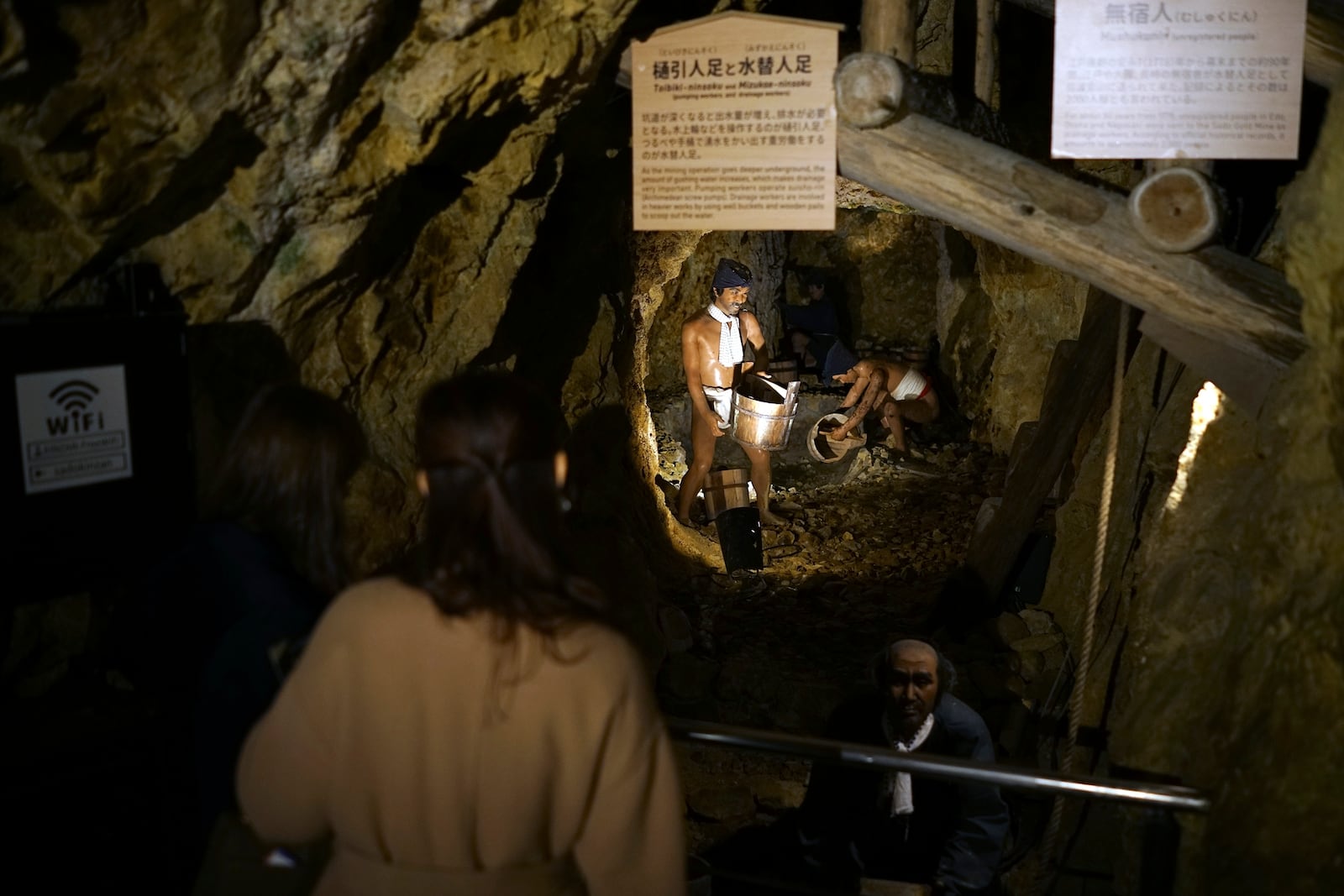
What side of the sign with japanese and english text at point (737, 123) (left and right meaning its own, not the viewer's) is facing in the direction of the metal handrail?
front

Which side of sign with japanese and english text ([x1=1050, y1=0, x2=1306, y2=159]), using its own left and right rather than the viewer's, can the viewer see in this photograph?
front

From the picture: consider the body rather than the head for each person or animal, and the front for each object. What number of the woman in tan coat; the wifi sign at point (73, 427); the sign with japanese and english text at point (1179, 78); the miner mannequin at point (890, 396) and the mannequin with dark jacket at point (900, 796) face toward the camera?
3

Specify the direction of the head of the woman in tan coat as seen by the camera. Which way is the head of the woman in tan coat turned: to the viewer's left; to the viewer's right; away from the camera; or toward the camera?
away from the camera

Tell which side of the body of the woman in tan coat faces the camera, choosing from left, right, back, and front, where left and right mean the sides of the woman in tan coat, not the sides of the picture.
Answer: back

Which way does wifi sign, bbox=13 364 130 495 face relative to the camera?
toward the camera

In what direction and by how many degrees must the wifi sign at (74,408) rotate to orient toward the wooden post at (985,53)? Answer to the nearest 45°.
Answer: approximately 90° to its left

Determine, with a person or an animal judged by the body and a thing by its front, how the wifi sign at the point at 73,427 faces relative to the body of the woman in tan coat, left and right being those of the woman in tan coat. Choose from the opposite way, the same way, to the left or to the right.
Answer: the opposite way

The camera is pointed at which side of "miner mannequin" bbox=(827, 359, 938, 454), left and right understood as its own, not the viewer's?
left

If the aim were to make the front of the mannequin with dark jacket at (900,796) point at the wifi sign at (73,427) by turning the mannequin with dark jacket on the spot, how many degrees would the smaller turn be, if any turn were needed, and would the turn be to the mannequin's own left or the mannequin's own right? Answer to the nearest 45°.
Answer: approximately 45° to the mannequin's own right

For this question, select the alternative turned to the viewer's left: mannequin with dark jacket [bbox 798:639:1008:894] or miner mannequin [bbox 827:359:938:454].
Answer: the miner mannequin

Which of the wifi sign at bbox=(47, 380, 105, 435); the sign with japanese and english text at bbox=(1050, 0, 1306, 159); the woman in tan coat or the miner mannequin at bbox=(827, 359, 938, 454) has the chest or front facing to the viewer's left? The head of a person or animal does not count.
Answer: the miner mannequin

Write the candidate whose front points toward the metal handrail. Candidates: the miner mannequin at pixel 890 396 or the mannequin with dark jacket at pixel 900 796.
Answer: the mannequin with dark jacket

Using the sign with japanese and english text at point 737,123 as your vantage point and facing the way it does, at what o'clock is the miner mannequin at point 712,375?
The miner mannequin is roughly at 6 o'clock from the sign with japanese and english text.

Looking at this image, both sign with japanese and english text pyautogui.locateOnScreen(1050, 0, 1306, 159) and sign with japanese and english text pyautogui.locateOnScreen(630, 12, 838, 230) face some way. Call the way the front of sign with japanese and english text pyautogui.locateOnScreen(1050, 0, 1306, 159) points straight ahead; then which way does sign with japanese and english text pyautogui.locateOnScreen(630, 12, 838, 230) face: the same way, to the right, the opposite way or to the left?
the same way

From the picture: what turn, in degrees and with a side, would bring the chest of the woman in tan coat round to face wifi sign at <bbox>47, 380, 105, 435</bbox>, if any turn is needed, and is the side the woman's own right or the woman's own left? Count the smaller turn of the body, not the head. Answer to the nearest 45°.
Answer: approximately 45° to the woman's own left

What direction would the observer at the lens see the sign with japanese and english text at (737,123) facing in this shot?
facing the viewer

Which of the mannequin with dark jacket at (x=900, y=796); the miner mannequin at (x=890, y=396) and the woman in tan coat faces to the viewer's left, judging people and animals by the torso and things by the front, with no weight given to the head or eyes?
the miner mannequin
